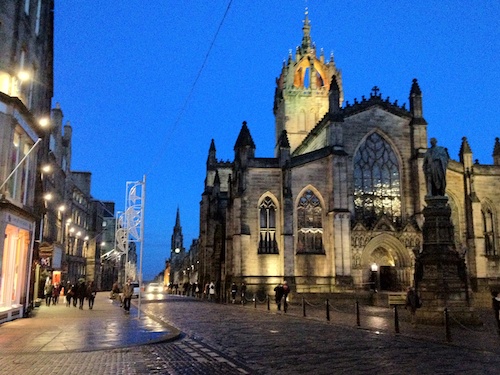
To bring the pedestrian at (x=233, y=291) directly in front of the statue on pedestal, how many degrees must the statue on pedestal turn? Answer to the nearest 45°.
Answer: approximately 90° to its right

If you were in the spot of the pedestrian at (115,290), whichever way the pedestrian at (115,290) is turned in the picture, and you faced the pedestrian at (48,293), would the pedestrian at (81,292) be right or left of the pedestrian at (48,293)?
left

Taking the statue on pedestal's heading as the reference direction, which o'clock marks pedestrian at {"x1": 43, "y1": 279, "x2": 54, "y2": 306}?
The pedestrian is roughly at 2 o'clock from the statue on pedestal.

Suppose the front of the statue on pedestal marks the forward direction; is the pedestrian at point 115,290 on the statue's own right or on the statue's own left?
on the statue's own right

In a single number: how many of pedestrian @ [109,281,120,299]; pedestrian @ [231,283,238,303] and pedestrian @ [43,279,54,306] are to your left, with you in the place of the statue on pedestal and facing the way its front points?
0

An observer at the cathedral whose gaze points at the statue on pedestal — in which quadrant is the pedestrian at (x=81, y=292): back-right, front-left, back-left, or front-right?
front-right

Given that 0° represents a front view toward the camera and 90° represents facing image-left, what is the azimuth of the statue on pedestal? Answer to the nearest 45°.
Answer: approximately 45°

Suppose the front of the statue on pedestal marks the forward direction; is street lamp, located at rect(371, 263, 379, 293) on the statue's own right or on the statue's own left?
on the statue's own right
